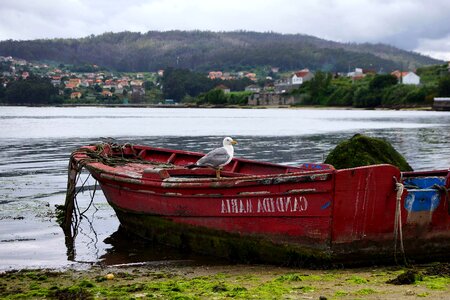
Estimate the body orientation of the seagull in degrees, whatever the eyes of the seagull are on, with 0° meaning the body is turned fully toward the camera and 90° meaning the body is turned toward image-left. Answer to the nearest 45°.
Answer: approximately 270°

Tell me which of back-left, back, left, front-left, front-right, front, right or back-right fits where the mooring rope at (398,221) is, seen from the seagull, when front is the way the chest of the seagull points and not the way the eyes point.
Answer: front-right
